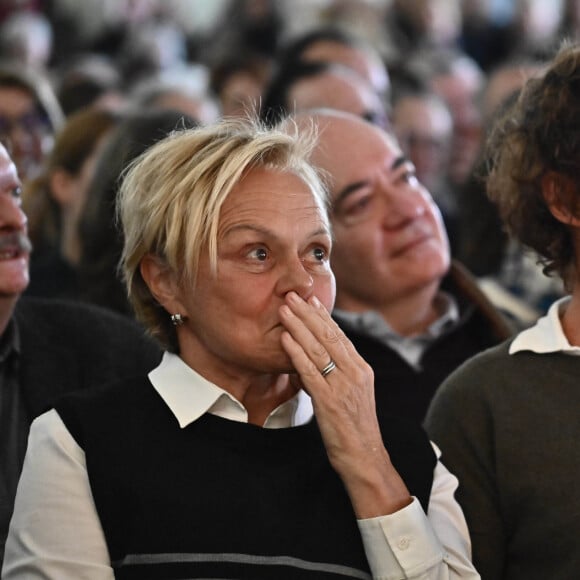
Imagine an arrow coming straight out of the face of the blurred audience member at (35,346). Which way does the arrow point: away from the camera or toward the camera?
toward the camera

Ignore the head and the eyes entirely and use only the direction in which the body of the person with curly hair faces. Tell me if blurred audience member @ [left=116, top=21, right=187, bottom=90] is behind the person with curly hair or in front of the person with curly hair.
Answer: behind

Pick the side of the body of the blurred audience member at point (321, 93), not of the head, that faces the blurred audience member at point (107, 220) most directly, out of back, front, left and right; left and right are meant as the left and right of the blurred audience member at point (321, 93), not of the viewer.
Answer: right

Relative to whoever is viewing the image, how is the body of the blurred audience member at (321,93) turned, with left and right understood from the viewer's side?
facing the viewer and to the right of the viewer

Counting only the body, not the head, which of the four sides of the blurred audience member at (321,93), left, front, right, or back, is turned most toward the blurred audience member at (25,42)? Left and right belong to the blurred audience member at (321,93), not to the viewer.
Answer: back

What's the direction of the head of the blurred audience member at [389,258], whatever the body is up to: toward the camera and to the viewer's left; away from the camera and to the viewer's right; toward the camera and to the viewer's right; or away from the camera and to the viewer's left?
toward the camera and to the viewer's right

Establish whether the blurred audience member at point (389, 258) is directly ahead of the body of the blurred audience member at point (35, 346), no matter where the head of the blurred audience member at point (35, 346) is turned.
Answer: no

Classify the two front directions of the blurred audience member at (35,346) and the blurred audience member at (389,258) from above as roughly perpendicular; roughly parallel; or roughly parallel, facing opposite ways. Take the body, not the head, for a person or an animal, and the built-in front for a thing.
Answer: roughly parallel

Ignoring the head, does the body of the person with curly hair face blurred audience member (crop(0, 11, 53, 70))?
no

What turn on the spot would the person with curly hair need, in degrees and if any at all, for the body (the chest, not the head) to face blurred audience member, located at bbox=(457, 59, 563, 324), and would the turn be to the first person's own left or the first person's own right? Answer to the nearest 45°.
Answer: approximately 135° to the first person's own left

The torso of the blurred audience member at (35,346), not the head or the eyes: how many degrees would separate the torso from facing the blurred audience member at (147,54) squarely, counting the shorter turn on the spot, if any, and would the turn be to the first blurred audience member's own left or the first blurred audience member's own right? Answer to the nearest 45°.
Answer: approximately 135° to the first blurred audience member's own left

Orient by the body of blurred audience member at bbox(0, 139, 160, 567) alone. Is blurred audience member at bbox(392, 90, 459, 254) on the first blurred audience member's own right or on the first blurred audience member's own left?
on the first blurred audience member's own left

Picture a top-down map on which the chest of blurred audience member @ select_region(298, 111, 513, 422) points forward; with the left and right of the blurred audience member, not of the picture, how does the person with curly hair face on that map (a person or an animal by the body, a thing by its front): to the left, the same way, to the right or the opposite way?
the same way

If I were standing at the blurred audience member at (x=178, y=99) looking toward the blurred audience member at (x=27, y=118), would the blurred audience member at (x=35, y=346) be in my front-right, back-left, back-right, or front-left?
front-left

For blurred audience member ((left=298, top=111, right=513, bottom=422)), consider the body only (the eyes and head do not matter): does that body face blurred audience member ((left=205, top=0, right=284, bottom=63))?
no

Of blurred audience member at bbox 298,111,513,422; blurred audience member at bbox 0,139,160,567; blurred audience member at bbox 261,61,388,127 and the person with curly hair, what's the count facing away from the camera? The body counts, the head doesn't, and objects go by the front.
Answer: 0
